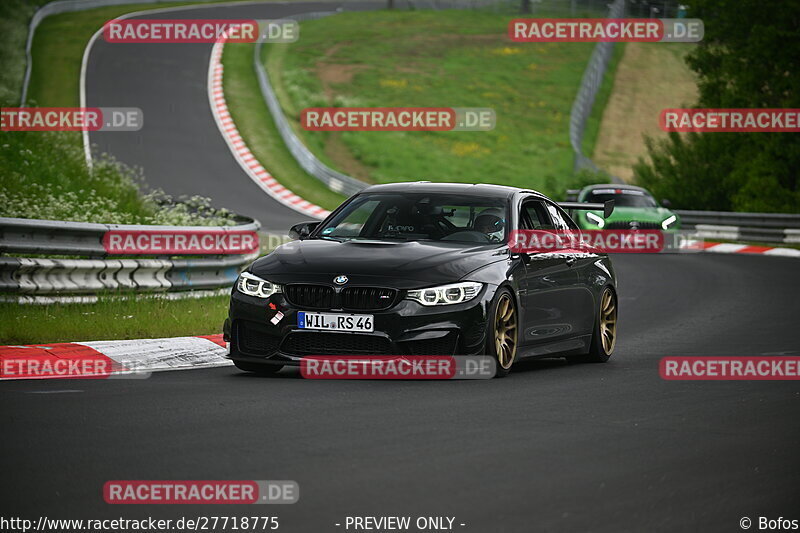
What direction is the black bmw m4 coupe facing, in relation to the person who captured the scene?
facing the viewer and to the left of the viewer

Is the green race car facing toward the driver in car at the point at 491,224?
yes

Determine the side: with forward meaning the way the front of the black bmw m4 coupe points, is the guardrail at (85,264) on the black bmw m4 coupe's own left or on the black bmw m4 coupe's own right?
on the black bmw m4 coupe's own right

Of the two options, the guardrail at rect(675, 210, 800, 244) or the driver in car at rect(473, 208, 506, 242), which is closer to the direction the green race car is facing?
the driver in car

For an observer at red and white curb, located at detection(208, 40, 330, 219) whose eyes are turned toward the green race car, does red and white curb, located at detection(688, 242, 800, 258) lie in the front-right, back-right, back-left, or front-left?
front-left

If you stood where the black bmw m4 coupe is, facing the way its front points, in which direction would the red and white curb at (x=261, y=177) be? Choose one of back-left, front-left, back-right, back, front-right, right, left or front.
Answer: back-right

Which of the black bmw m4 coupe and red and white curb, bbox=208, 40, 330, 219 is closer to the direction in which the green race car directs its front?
the black bmw m4 coupe

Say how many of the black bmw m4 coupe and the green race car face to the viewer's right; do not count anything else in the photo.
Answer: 0

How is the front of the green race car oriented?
toward the camera

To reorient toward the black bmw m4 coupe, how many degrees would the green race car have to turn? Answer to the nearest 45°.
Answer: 0° — it already faces it

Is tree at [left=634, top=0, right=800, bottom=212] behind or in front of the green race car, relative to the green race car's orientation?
behind

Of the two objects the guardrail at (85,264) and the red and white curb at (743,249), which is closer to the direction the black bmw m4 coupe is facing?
the guardrail
